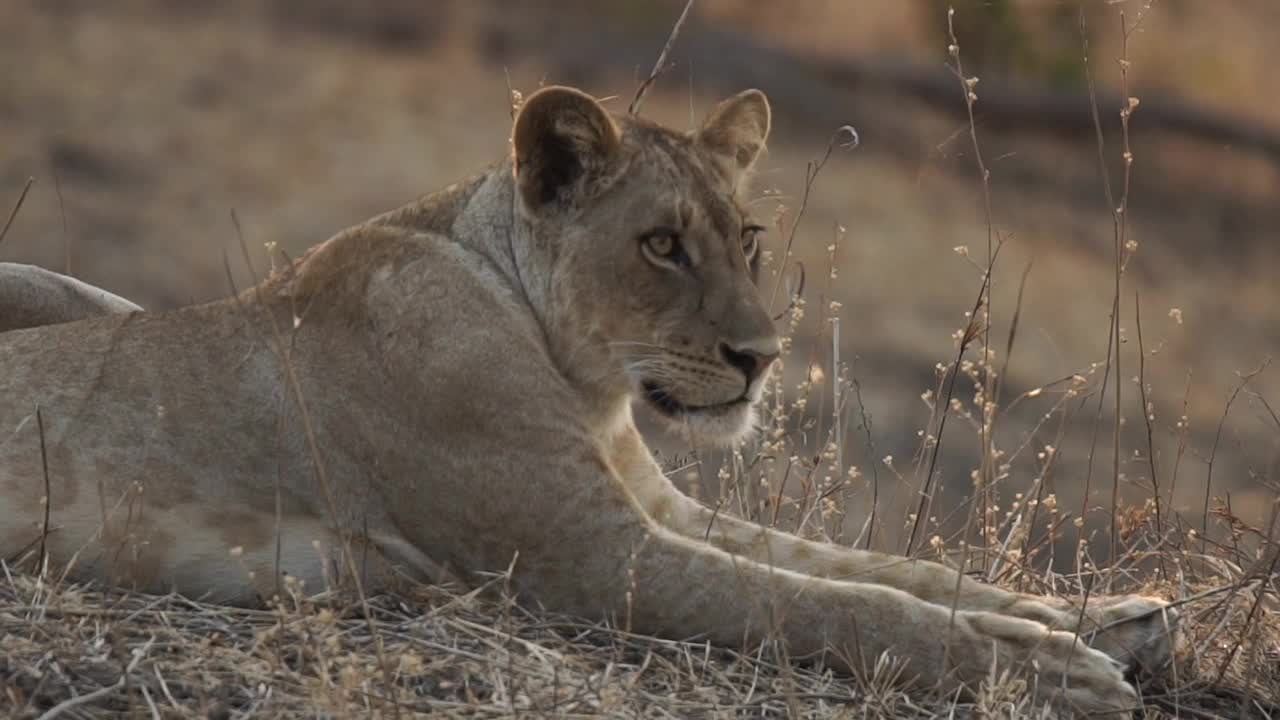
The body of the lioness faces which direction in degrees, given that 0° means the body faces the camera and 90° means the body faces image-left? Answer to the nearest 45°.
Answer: approximately 270°
